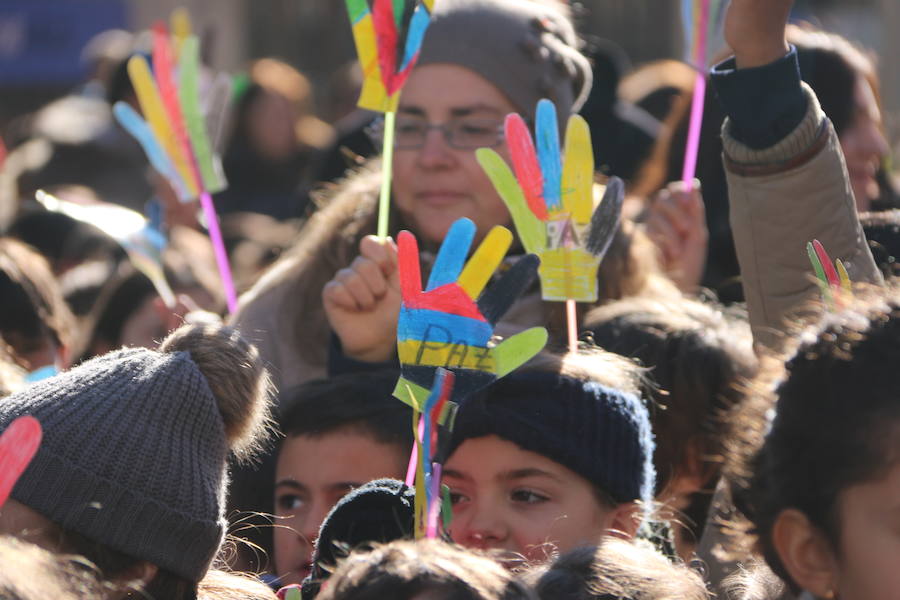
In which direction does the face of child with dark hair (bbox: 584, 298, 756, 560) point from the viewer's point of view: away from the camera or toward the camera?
away from the camera

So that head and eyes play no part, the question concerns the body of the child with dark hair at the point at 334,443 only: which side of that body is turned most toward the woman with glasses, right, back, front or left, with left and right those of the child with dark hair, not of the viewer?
back

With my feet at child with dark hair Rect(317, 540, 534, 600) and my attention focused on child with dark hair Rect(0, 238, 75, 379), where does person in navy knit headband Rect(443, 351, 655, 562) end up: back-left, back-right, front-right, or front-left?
front-right

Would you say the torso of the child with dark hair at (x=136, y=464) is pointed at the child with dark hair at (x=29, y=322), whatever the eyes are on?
no

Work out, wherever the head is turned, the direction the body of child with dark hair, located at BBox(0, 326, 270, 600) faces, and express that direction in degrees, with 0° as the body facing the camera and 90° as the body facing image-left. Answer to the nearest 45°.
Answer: approximately 90°

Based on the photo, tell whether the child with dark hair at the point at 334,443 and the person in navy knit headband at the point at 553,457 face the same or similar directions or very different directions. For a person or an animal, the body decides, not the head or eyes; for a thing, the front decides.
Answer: same or similar directions

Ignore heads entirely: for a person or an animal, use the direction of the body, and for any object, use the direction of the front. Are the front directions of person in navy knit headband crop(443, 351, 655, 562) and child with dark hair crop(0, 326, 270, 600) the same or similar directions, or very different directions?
same or similar directions

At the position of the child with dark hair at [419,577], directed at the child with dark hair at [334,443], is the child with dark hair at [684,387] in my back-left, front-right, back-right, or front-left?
front-right

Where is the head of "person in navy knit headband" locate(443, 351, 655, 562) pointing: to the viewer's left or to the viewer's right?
to the viewer's left

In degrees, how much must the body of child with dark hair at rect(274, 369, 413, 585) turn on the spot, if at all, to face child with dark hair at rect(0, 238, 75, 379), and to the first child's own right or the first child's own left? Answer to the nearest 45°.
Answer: approximately 90° to the first child's own right

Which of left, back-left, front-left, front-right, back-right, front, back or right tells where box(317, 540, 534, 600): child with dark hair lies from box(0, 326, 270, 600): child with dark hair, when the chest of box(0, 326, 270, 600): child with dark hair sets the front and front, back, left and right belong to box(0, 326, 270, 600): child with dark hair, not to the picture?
back-left

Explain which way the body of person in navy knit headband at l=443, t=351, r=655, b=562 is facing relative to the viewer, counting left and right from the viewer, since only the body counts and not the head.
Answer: facing the viewer and to the left of the viewer

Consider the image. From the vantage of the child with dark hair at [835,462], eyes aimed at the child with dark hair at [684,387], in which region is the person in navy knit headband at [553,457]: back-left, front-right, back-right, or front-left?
front-left

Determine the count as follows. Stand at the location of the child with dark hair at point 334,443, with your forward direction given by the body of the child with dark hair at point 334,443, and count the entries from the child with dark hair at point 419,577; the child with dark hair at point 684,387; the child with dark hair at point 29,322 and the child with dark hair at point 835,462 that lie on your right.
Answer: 1
